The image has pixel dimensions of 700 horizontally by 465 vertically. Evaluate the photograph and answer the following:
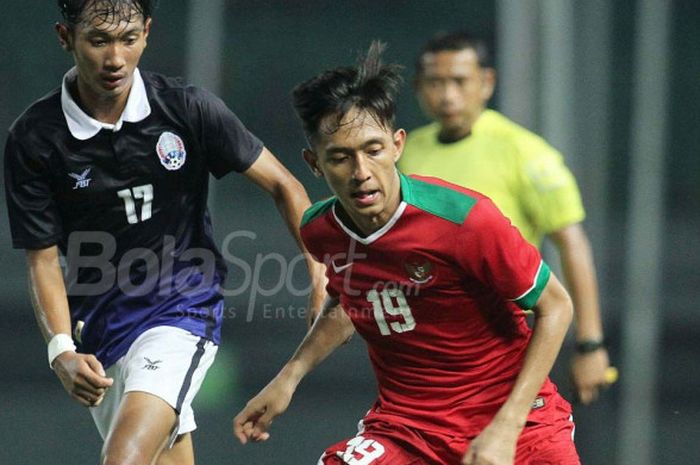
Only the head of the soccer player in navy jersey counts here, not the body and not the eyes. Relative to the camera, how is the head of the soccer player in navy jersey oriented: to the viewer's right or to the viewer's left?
to the viewer's right

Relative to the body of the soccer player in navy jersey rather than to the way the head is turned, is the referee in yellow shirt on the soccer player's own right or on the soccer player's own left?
on the soccer player's own left

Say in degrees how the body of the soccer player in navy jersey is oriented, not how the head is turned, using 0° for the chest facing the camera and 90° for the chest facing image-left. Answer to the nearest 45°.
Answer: approximately 0°

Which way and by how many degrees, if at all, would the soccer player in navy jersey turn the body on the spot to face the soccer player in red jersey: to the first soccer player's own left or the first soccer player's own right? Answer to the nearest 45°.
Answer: approximately 45° to the first soccer player's own left

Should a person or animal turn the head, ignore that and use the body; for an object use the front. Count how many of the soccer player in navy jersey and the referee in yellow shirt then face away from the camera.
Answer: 0

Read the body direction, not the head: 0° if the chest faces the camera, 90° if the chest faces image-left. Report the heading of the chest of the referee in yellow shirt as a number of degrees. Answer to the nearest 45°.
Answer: approximately 45°

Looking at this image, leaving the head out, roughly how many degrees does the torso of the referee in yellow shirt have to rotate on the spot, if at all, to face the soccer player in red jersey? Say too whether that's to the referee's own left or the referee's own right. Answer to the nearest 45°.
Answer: approximately 45° to the referee's own left

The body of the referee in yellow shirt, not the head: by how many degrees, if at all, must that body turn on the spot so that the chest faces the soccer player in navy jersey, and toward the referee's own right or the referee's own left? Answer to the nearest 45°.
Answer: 0° — they already face them
